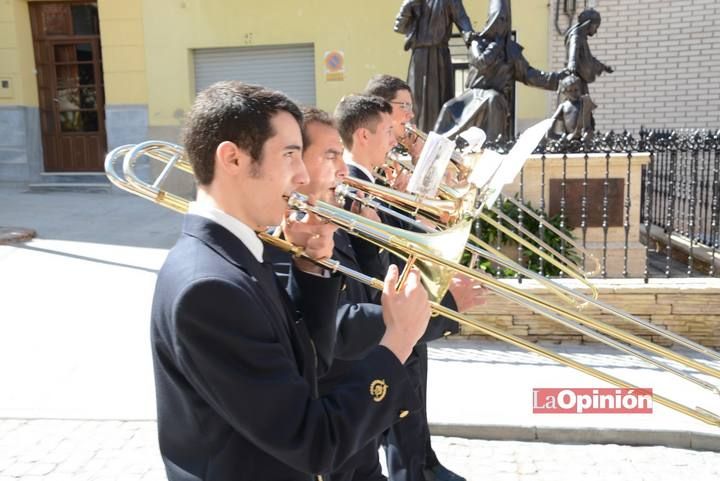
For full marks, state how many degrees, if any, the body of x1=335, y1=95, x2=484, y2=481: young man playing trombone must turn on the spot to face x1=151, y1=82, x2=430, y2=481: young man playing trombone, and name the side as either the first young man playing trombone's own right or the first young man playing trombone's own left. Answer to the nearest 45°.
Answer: approximately 90° to the first young man playing trombone's own right

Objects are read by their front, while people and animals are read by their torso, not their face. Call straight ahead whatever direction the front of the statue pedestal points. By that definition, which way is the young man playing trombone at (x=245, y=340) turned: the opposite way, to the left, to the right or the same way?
to the left

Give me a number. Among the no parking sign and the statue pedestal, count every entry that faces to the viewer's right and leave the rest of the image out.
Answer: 0

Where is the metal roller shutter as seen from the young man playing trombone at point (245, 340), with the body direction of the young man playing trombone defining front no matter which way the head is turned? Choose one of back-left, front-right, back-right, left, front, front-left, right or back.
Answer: left

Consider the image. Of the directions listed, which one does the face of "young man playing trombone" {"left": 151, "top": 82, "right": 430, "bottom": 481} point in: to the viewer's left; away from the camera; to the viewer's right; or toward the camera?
to the viewer's right

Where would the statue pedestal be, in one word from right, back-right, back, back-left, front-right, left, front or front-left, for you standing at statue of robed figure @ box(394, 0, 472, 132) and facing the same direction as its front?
front-left

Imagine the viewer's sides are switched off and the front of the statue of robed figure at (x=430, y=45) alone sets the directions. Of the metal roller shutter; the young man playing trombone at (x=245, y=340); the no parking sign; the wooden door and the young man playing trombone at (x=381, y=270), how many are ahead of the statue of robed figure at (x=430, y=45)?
2

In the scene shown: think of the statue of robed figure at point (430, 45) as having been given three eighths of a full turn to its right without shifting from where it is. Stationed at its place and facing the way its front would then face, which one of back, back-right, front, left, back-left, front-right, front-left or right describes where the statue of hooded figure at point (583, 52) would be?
back-right

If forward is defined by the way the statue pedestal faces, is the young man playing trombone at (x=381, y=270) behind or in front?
in front

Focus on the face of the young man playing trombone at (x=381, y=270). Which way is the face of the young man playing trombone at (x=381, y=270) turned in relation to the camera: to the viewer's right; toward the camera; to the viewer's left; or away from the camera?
to the viewer's right

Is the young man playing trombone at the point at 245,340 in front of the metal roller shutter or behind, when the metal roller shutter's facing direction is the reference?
in front

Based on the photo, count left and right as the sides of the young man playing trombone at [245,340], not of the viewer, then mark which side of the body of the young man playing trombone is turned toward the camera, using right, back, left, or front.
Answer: right

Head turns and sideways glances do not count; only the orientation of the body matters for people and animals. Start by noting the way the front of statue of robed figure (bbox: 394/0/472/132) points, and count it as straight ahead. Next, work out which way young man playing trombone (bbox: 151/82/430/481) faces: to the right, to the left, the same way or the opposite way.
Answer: to the left

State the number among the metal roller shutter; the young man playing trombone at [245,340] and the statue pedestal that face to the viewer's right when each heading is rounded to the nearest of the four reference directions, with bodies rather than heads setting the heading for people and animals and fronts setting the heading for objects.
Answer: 1

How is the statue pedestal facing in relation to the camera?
toward the camera

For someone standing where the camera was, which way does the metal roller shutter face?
facing the viewer
